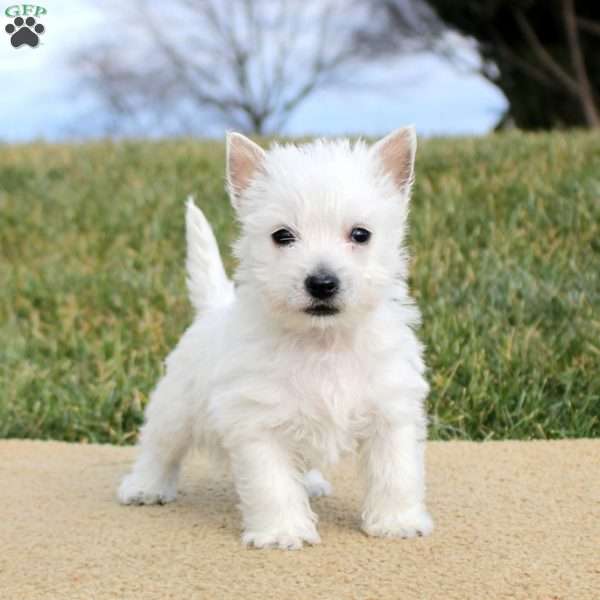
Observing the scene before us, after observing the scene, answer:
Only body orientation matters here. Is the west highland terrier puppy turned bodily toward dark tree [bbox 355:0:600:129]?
no
